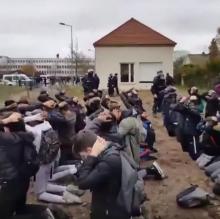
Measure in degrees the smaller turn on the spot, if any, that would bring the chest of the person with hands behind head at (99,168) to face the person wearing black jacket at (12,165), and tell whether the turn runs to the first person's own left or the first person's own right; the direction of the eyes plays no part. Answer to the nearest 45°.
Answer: approximately 45° to the first person's own right
